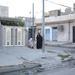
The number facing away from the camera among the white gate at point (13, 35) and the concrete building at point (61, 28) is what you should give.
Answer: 0

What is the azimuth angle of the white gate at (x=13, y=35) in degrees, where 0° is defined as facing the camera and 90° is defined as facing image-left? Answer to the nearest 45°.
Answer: approximately 0°

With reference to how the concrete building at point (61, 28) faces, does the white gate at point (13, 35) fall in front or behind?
in front

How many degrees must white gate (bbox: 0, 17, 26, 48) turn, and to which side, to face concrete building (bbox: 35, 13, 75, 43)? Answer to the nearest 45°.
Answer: approximately 135° to its left

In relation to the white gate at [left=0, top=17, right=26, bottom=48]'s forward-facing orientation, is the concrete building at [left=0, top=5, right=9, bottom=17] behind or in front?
behind
